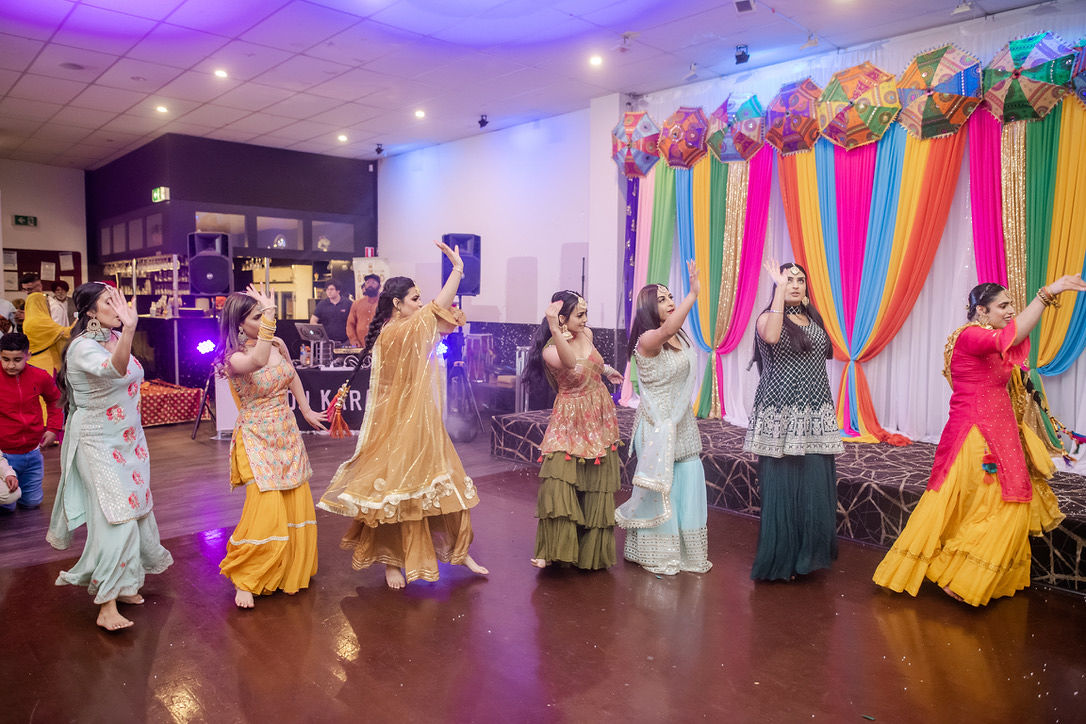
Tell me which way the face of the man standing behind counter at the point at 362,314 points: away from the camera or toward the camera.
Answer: toward the camera

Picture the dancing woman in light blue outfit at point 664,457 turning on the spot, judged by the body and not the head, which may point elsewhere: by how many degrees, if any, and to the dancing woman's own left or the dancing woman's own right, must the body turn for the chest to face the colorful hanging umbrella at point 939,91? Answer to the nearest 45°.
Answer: approximately 90° to the dancing woman's own left

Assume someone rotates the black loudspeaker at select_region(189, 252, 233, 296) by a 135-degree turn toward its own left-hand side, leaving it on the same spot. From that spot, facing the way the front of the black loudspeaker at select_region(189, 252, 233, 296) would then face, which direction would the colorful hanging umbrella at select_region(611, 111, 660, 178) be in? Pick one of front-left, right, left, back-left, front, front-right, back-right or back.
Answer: right

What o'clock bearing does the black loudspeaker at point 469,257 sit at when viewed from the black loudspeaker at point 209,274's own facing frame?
the black loudspeaker at point 469,257 is roughly at 10 o'clock from the black loudspeaker at point 209,274.

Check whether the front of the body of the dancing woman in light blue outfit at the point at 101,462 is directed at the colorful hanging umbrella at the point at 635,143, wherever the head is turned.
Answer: no

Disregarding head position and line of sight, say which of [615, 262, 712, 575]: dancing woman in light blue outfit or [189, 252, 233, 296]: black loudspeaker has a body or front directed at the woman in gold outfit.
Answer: the black loudspeaker

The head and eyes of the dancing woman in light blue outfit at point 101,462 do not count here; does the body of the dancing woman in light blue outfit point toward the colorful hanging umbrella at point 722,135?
no

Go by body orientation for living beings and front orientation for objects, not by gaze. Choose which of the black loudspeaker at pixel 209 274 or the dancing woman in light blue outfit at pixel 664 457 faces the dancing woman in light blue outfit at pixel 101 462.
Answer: the black loudspeaker

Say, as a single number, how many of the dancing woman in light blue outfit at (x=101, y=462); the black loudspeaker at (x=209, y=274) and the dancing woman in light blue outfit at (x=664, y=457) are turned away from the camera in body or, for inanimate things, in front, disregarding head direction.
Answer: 0

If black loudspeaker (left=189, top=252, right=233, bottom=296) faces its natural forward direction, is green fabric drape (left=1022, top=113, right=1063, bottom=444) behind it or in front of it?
in front

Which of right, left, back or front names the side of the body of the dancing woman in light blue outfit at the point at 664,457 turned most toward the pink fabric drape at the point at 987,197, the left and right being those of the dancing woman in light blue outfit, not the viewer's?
left

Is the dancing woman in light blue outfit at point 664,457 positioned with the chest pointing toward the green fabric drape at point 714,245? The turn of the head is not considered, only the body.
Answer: no

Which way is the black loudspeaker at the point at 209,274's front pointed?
toward the camera

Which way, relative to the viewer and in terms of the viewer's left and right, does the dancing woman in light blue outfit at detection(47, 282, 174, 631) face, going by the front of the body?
facing the viewer and to the right of the viewer

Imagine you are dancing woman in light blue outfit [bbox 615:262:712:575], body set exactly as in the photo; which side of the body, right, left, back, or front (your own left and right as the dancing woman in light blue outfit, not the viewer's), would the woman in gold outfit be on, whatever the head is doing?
right

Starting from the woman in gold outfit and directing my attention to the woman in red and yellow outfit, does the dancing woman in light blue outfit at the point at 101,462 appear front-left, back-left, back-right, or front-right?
back-right

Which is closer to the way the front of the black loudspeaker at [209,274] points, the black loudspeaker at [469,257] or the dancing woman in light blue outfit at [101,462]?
the dancing woman in light blue outfit

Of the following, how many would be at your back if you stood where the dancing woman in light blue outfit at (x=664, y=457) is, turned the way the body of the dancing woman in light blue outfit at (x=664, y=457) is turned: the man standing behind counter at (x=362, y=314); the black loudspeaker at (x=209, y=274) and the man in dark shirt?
3

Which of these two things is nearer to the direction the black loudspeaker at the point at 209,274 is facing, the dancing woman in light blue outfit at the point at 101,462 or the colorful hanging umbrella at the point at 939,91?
the dancing woman in light blue outfit
